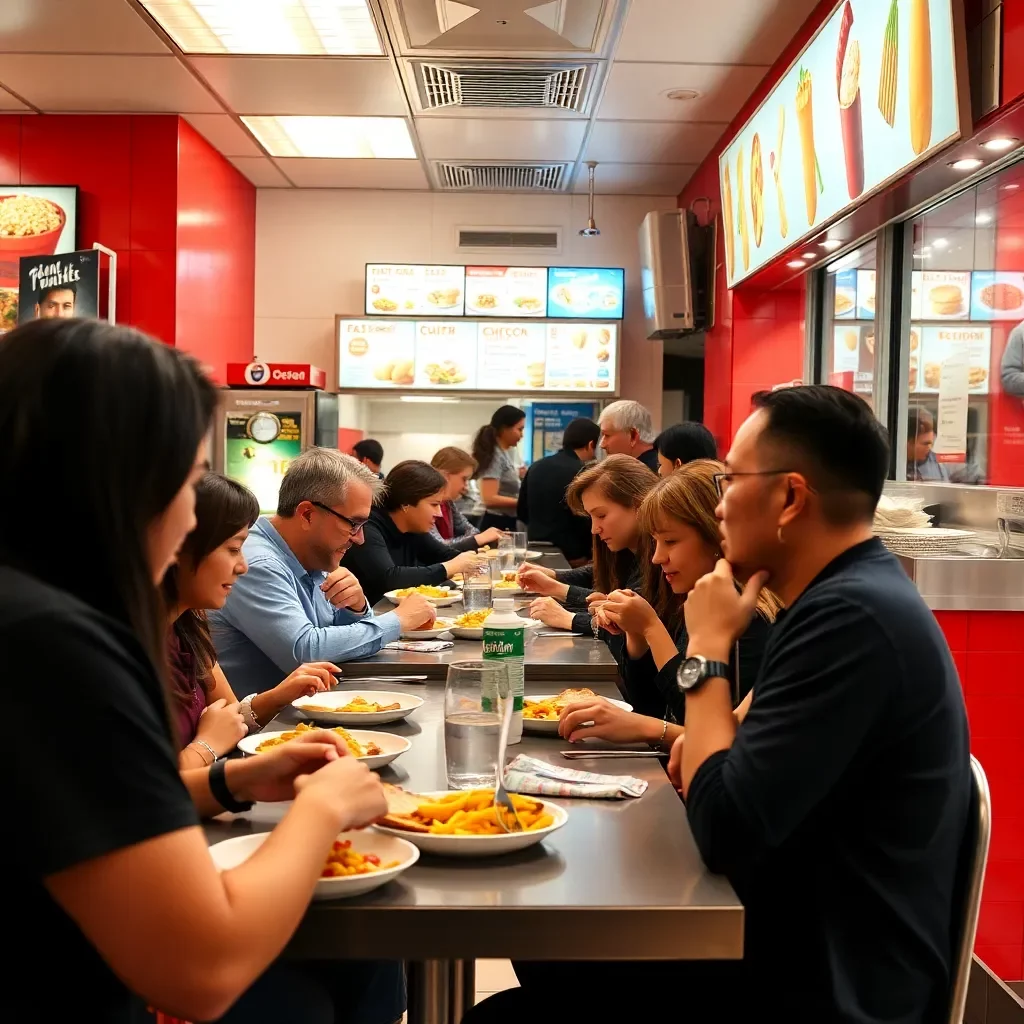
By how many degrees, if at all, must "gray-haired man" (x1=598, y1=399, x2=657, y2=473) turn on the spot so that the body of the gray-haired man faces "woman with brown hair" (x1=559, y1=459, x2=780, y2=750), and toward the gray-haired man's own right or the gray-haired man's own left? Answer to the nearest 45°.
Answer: approximately 90° to the gray-haired man's own left

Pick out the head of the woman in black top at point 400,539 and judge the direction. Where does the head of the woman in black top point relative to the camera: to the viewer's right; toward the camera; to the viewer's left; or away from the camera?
to the viewer's right

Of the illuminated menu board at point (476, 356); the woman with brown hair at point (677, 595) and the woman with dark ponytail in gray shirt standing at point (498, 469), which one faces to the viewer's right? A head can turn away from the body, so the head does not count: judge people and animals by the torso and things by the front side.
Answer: the woman with dark ponytail in gray shirt standing

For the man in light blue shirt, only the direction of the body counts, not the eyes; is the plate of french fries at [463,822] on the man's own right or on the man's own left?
on the man's own right

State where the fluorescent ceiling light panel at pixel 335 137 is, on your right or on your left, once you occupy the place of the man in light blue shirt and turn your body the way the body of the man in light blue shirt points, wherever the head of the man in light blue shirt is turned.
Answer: on your left

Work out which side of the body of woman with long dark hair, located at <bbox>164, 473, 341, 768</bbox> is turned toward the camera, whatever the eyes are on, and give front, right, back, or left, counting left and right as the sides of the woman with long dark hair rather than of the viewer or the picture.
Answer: right

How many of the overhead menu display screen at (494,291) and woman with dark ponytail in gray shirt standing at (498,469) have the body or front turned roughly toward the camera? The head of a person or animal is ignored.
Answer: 1

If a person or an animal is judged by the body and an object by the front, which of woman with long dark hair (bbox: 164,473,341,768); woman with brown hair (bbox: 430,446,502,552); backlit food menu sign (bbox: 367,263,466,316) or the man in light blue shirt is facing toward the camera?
the backlit food menu sign

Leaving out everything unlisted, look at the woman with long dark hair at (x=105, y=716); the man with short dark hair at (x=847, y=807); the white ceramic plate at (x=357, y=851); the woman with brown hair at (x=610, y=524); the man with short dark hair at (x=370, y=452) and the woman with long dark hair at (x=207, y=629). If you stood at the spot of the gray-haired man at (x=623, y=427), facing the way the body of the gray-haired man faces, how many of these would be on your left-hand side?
5

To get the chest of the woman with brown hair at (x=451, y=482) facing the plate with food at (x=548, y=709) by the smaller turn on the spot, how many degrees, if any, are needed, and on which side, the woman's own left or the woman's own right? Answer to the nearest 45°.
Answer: approximately 90° to the woman's own right

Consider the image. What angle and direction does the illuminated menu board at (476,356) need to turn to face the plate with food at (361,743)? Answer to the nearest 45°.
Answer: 0° — it already faces it

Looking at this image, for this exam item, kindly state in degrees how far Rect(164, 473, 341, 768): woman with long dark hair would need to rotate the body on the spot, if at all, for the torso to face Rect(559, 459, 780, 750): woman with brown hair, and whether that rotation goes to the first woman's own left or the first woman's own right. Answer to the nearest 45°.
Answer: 0° — they already face them

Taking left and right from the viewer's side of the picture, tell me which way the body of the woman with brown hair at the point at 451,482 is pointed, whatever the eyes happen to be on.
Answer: facing to the right of the viewer

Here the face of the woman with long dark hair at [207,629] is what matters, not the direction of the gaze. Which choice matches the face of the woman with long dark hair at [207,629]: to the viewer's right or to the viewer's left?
to the viewer's right

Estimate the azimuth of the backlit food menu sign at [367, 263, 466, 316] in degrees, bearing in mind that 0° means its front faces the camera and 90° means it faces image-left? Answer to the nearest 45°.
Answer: approximately 0°

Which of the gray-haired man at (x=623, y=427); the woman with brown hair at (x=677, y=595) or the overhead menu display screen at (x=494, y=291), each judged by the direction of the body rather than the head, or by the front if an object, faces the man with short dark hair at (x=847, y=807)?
the overhead menu display screen
